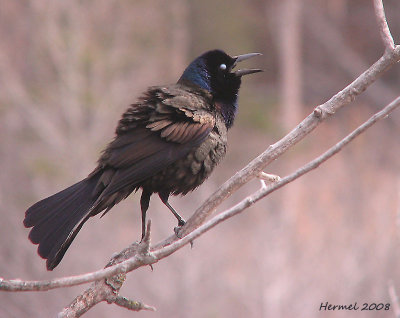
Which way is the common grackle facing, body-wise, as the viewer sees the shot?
to the viewer's right

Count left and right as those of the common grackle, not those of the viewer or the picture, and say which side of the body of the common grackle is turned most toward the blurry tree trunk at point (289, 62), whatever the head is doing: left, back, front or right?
left

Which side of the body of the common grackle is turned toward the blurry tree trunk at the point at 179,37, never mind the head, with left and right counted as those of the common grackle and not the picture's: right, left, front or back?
left
